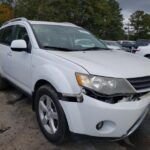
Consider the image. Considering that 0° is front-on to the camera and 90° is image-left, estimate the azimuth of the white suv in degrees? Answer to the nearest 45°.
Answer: approximately 315°

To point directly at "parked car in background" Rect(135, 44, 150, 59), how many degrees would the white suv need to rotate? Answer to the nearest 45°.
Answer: approximately 135° to its left

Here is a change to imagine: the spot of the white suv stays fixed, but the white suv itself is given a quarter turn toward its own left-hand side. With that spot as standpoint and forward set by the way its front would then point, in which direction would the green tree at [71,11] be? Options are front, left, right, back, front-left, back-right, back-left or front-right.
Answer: front-left
